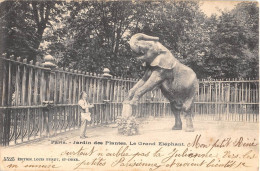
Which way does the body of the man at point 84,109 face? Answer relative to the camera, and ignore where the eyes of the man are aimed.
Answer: to the viewer's right
